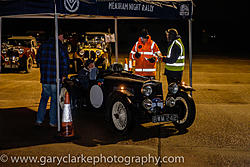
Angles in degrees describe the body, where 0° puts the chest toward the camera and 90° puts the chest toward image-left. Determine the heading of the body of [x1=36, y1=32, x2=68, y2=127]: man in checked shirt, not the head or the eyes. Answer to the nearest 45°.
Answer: approximately 225°

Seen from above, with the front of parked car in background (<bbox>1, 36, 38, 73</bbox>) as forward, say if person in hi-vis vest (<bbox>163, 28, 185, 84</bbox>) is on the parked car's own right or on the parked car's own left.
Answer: on the parked car's own left

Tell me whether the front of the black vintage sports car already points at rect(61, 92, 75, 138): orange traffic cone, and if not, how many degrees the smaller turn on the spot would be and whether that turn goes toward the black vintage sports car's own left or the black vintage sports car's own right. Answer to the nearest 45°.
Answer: approximately 90° to the black vintage sports car's own right

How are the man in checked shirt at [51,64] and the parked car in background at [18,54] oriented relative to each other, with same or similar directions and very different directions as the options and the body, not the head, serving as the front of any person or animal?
very different directions

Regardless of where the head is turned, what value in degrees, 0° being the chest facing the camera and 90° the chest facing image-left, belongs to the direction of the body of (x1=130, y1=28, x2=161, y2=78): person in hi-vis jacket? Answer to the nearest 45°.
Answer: approximately 0°

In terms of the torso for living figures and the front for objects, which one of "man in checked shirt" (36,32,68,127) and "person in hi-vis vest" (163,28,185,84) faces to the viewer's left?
the person in hi-vis vest

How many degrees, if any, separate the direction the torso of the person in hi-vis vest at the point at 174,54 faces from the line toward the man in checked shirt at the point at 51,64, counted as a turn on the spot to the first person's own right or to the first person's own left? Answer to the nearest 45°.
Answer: approximately 45° to the first person's own left

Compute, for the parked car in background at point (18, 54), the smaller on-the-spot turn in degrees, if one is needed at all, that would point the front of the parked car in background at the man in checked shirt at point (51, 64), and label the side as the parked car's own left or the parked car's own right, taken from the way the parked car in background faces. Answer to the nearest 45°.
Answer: approximately 45° to the parked car's own left

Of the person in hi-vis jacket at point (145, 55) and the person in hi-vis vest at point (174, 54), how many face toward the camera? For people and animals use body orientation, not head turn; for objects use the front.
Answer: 1

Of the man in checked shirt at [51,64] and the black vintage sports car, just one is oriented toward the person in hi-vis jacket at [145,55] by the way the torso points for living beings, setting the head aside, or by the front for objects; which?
the man in checked shirt

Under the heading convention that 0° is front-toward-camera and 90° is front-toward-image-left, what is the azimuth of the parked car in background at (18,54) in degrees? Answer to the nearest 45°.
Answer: approximately 45°

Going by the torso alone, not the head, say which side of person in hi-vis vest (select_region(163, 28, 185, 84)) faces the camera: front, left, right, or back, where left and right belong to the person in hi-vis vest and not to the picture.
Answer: left

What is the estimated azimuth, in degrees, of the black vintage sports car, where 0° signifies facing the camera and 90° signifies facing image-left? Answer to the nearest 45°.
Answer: approximately 315°

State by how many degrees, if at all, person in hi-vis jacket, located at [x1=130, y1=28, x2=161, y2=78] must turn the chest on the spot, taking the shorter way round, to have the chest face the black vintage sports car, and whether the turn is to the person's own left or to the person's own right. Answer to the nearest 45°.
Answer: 0° — they already face it
